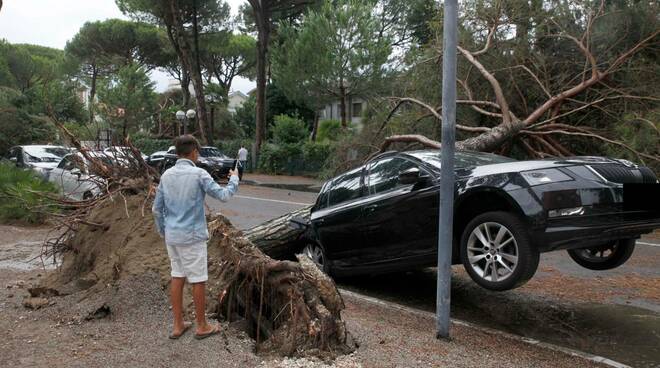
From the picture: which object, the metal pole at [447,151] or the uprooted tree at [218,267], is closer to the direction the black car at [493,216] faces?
the metal pole

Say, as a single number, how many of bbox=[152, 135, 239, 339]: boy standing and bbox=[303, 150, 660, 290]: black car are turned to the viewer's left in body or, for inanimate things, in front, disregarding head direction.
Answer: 0

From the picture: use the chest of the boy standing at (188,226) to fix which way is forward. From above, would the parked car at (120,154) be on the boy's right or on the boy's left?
on the boy's left

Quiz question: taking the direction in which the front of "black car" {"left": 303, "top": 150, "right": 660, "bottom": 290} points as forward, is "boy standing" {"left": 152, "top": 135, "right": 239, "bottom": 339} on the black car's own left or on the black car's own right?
on the black car's own right

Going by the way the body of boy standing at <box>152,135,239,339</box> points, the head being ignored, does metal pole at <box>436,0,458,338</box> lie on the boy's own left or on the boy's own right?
on the boy's own right

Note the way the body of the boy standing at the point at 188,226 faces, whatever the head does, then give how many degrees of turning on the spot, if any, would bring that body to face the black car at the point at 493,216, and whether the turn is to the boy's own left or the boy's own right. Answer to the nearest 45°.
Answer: approximately 45° to the boy's own right

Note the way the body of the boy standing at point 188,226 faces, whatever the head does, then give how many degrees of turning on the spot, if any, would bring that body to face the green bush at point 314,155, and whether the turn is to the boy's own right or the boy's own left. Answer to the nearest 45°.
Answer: approximately 45° to the boy's own left

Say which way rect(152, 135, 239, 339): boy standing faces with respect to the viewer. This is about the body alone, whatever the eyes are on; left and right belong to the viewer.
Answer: facing away from the viewer and to the right of the viewer

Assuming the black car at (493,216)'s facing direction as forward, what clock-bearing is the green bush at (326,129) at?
The green bush is roughly at 7 o'clock from the black car.

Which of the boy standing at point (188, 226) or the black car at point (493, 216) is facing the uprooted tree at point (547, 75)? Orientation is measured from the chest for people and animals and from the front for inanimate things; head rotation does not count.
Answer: the boy standing

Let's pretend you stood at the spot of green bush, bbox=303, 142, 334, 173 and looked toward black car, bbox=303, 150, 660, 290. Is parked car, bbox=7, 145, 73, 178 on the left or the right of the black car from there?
right

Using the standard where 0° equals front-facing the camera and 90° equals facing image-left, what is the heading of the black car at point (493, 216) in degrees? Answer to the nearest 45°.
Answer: approximately 315°

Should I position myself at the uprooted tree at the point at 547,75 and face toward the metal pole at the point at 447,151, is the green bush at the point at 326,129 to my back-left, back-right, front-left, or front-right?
back-right
